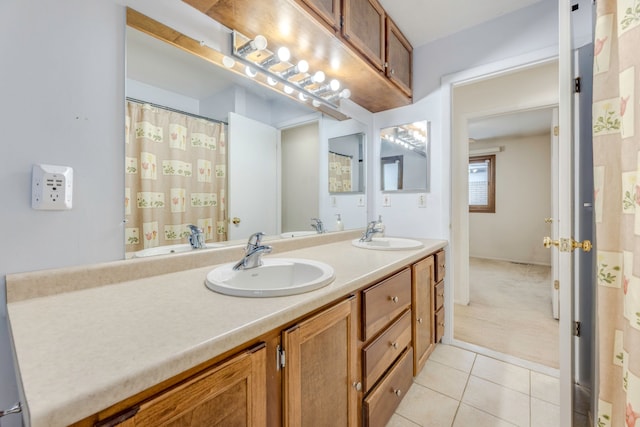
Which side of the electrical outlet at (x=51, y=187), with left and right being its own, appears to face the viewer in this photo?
front

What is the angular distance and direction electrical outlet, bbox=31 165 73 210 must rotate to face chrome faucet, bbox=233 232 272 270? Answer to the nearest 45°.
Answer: approximately 90° to its left

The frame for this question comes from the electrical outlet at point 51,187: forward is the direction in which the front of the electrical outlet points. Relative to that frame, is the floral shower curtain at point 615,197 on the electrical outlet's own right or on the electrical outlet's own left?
on the electrical outlet's own left

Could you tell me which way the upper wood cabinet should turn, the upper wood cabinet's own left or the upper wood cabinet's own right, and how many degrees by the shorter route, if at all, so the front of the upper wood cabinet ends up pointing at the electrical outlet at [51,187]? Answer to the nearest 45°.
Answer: approximately 90° to the upper wood cabinet's own right

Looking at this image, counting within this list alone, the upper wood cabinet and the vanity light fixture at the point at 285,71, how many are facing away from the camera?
0

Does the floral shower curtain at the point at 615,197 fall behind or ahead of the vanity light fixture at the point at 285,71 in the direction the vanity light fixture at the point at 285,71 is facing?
ahead

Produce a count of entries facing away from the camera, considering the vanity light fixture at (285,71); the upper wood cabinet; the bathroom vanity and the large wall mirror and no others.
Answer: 0

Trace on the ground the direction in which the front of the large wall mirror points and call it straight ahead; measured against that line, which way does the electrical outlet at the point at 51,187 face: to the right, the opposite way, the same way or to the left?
the same way

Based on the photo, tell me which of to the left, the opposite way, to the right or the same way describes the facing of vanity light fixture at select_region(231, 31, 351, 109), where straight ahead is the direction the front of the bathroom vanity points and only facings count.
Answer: the same way

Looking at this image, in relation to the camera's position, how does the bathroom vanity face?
facing the viewer and to the right of the viewer

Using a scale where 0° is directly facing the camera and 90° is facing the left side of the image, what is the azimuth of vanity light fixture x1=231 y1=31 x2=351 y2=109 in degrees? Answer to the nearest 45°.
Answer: approximately 315°
